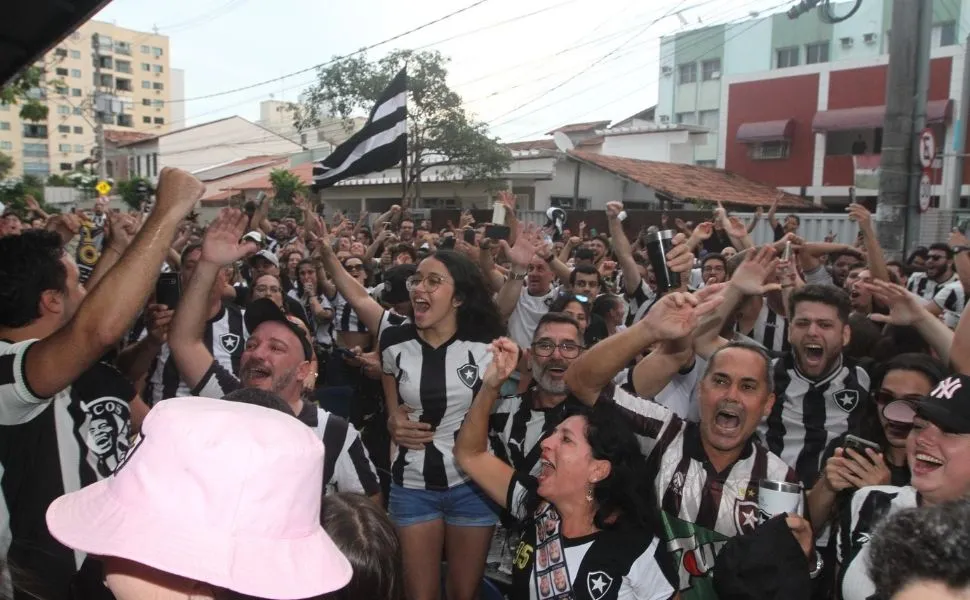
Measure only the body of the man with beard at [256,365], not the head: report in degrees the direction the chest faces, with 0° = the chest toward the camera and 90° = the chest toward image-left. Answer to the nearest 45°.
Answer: approximately 45°

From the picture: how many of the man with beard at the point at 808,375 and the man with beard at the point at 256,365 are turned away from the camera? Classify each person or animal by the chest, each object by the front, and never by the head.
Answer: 0

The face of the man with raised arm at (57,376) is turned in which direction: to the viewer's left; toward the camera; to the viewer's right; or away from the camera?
to the viewer's right

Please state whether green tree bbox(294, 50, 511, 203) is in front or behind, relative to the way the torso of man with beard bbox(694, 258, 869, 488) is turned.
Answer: behind

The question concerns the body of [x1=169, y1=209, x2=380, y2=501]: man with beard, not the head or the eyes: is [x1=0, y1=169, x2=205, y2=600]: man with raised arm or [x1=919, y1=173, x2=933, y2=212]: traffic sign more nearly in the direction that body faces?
the man with raised arm

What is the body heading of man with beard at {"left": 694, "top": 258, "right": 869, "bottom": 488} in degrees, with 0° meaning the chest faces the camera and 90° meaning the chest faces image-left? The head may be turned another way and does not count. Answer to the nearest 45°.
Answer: approximately 0°

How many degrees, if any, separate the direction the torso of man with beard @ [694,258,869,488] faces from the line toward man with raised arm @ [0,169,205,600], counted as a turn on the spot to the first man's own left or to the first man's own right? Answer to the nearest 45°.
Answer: approximately 45° to the first man's own right

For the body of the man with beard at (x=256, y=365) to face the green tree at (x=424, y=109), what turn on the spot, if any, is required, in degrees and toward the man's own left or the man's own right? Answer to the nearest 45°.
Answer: approximately 135° to the man's own right

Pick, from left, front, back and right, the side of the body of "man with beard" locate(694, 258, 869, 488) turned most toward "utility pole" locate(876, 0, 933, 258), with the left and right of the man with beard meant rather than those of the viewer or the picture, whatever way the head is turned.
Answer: back
